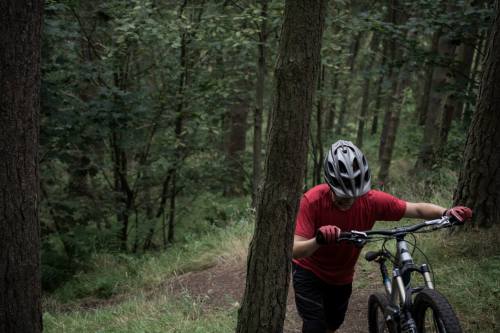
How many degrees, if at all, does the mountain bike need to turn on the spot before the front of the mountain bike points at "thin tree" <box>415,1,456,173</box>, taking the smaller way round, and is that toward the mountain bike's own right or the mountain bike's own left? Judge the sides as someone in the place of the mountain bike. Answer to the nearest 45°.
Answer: approximately 135° to the mountain bike's own left

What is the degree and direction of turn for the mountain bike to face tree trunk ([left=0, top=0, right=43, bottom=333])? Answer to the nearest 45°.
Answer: approximately 135° to its right

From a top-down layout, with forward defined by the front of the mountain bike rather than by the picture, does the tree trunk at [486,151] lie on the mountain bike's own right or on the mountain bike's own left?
on the mountain bike's own left

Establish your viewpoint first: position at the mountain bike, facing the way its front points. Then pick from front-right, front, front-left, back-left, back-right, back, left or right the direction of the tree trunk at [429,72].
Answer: back-left

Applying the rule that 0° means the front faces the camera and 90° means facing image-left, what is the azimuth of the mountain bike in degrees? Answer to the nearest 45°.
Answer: approximately 315°
